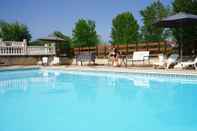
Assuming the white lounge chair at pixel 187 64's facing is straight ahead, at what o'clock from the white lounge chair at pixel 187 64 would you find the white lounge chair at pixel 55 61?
the white lounge chair at pixel 55 61 is roughly at 1 o'clock from the white lounge chair at pixel 187 64.

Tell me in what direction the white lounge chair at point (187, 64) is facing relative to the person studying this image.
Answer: facing to the left of the viewer

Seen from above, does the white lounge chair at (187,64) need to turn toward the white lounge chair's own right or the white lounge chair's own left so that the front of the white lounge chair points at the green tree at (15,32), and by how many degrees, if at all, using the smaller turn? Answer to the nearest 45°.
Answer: approximately 45° to the white lounge chair's own right
